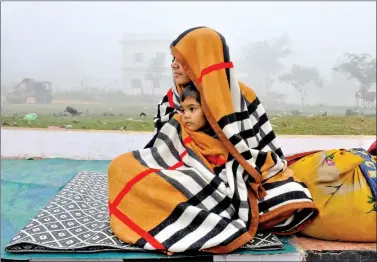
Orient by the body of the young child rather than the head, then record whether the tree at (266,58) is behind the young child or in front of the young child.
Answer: behind

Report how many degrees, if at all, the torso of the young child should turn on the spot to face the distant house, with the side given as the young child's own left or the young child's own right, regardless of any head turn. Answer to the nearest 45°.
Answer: approximately 135° to the young child's own right

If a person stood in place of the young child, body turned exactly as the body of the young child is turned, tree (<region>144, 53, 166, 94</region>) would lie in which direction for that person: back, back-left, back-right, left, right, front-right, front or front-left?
back-right

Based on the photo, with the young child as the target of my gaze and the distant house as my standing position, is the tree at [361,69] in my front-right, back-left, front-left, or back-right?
front-left

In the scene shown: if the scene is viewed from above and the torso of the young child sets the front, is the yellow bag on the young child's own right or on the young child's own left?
on the young child's own left

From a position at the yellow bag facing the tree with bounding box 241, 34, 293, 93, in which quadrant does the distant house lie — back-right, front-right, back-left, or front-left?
front-left

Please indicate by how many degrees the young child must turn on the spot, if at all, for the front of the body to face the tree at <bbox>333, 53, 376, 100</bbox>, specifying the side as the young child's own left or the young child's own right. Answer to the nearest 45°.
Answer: approximately 180°

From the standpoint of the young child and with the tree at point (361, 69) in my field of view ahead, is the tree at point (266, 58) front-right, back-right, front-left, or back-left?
front-left

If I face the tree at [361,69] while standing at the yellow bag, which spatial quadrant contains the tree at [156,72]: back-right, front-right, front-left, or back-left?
front-left

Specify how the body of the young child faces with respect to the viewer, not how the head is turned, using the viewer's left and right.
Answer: facing the viewer and to the left of the viewer
